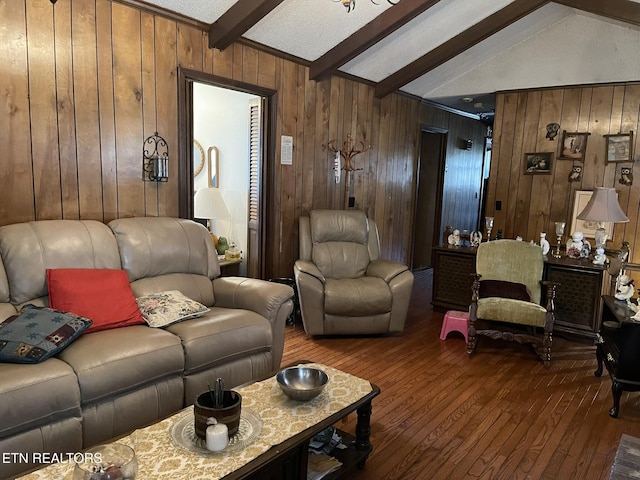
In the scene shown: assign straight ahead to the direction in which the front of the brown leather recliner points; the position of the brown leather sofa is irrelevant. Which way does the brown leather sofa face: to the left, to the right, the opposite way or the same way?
to the left

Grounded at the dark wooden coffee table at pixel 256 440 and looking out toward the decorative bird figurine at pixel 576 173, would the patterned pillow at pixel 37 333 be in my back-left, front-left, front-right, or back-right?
back-left

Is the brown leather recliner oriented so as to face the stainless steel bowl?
yes

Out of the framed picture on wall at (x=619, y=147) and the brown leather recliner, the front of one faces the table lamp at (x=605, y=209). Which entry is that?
the framed picture on wall

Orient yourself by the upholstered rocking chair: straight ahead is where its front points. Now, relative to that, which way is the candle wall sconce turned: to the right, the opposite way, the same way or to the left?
to the left
